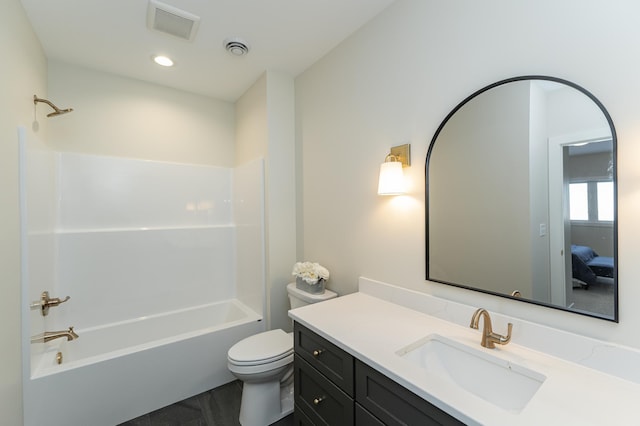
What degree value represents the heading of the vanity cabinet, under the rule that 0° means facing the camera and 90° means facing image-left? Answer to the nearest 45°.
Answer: approximately 45°

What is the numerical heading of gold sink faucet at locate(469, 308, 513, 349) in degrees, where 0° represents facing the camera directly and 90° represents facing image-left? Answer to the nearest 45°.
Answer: approximately 45°

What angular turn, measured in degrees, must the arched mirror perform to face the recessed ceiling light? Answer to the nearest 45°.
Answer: approximately 45° to its right

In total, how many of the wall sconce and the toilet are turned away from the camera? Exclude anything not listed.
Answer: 0

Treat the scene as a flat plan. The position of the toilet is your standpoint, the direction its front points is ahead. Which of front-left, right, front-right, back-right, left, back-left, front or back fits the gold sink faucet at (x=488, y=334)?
left

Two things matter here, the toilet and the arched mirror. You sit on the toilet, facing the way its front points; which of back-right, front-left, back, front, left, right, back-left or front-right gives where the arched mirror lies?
left

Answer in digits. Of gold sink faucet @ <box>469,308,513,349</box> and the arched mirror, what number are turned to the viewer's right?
0

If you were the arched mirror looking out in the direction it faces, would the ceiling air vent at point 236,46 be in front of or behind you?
in front
